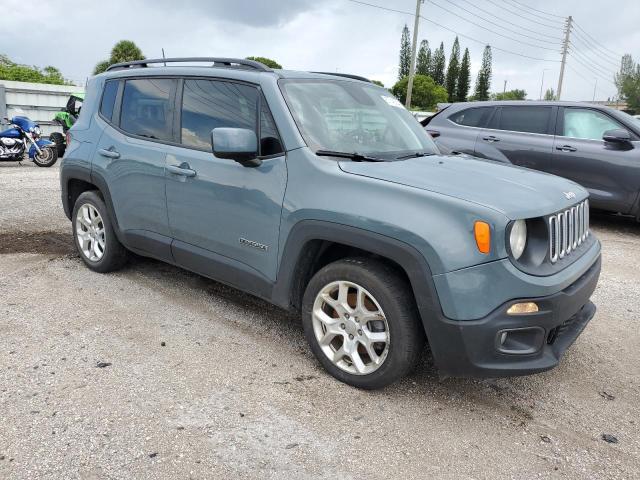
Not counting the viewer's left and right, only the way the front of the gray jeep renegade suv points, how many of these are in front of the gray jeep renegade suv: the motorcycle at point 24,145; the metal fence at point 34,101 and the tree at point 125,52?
0

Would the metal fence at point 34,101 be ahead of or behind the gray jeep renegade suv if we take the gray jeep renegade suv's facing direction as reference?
behind

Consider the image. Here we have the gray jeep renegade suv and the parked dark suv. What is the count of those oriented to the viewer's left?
0

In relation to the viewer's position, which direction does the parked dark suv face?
facing the viewer and to the right of the viewer

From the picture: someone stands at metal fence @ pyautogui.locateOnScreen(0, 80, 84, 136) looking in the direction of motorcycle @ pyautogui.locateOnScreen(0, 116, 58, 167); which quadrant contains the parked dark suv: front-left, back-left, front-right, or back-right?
front-left

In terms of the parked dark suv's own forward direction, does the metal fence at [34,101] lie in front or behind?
behind

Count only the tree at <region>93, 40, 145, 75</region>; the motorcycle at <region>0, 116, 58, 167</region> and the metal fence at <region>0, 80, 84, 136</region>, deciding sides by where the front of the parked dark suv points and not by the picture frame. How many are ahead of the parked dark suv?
0

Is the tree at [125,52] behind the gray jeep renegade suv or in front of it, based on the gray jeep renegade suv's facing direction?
behind

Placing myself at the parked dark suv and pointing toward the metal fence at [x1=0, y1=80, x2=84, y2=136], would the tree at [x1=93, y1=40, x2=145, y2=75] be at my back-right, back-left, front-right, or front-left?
front-right

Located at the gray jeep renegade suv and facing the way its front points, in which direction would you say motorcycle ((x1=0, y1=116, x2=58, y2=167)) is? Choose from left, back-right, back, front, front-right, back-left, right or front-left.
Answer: back

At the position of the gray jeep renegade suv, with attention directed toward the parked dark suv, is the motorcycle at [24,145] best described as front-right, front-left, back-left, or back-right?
front-left

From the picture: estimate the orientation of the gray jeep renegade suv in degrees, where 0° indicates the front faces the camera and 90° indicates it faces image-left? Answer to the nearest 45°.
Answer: approximately 315°

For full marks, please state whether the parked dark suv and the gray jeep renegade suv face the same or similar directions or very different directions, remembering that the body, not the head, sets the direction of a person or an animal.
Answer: same or similar directions

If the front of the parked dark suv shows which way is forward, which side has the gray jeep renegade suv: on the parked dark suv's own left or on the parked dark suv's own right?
on the parked dark suv's own right

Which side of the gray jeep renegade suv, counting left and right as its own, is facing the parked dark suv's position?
left
